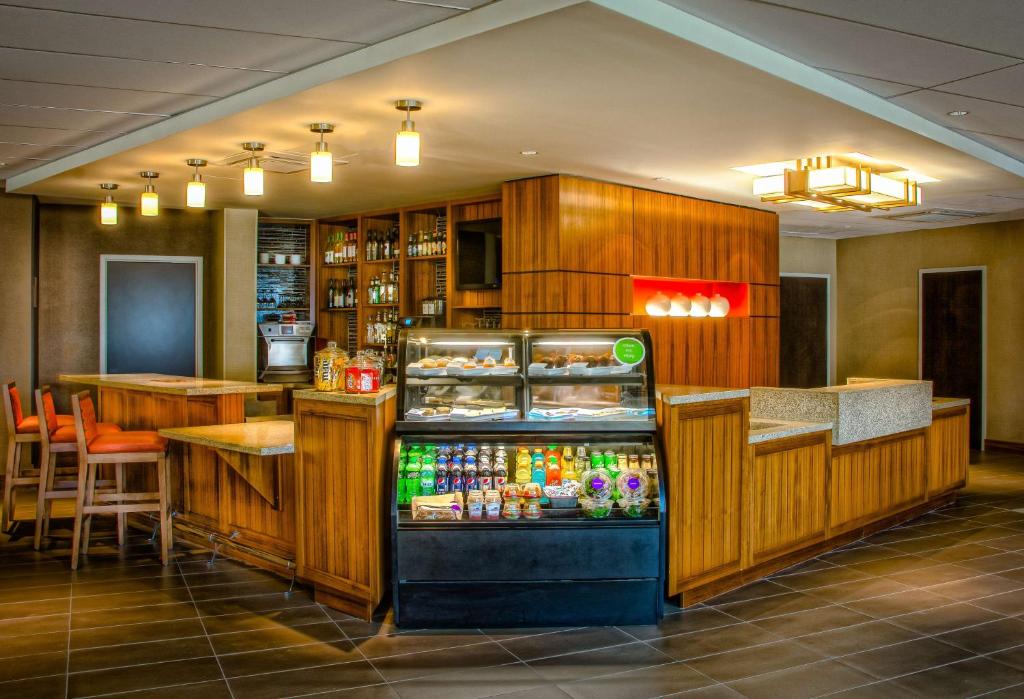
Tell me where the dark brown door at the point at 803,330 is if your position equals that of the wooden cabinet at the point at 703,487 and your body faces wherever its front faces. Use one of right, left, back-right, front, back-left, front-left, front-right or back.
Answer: back-left

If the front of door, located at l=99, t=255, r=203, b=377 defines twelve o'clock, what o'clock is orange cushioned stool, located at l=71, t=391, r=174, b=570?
The orange cushioned stool is roughly at 12 o'clock from the door.

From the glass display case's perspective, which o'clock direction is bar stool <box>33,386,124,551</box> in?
The bar stool is roughly at 4 o'clock from the glass display case.

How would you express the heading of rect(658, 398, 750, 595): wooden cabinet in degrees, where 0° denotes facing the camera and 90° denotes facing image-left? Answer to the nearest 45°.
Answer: approximately 315°

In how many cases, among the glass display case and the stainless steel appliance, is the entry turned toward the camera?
2

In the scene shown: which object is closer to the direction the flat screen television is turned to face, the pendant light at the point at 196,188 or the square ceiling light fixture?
the pendant light

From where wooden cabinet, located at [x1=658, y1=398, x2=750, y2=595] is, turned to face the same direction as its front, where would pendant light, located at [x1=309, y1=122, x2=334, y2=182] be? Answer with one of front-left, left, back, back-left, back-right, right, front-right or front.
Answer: back-right

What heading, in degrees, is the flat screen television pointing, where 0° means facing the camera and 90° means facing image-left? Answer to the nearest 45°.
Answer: approximately 45°

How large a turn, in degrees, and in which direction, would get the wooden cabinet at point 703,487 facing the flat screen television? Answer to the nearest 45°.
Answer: approximately 180°
